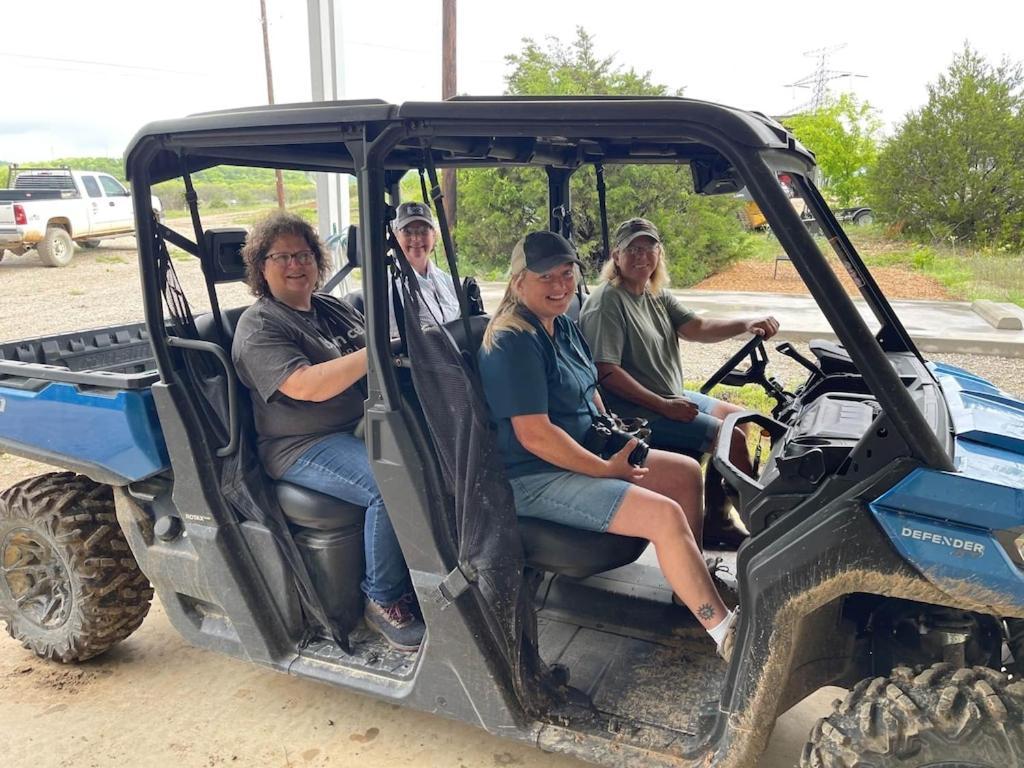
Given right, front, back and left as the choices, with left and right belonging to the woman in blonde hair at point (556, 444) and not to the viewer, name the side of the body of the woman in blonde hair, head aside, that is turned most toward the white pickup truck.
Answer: back

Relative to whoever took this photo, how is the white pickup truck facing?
facing away from the viewer and to the right of the viewer

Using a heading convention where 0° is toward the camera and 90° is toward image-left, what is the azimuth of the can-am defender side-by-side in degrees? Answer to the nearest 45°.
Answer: approximately 315°

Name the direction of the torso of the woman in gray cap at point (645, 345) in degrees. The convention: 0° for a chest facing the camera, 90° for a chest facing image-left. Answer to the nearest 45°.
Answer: approximately 315°

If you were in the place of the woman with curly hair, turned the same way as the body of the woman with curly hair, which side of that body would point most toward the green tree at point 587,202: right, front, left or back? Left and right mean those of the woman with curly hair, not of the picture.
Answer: left

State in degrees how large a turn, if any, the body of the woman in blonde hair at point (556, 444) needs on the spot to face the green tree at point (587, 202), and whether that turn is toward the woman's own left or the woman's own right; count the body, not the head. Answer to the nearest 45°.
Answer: approximately 135° to the woman's own left

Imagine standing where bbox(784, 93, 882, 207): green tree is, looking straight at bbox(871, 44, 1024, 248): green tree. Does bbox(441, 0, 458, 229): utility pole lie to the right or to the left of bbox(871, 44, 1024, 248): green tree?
right

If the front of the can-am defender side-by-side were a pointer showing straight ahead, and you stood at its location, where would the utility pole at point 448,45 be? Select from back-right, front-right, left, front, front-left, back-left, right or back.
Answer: back-left
